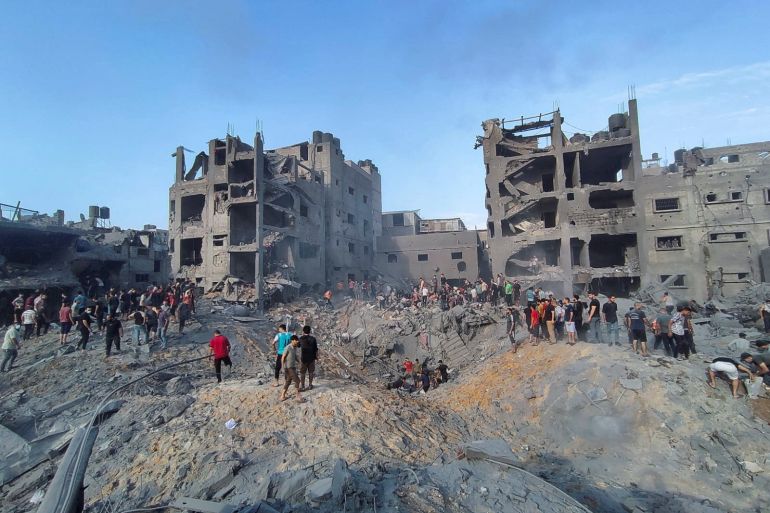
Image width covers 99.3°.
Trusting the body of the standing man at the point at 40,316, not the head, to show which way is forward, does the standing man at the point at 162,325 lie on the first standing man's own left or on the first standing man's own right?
on the first standing man's own right

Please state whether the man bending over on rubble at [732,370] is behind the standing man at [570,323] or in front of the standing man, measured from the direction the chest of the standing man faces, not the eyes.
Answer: behind

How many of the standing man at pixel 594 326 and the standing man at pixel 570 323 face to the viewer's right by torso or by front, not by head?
0

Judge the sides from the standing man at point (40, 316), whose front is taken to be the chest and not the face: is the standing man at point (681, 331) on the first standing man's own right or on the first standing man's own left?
on the first standing man's own right

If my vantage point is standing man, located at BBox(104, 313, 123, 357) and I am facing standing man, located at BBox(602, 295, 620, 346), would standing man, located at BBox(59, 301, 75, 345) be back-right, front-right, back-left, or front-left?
back-left

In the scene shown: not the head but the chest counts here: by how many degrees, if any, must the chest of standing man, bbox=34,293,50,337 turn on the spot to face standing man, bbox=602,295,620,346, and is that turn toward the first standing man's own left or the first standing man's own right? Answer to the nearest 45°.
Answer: approximately 45° to the first standing man's own right

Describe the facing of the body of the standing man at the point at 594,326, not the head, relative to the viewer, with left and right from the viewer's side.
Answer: facing to the left of the viewer

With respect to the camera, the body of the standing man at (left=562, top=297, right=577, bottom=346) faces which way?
to the viewer's left

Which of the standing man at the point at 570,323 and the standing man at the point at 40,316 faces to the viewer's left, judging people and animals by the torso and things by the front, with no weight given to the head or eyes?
the standing man at the point at 570,323

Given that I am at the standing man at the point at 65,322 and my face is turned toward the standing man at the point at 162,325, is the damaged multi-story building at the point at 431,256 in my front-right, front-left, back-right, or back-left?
front-left

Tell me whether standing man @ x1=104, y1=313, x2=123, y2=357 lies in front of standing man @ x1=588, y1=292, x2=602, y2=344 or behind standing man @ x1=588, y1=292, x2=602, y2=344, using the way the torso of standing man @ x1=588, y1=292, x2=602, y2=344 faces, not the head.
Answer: in front
